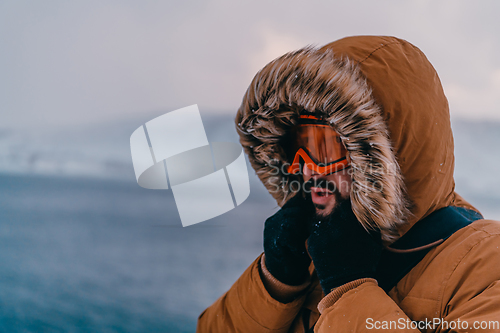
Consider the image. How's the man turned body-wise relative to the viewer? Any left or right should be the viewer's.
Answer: facing the viewer and to the left of the viewer

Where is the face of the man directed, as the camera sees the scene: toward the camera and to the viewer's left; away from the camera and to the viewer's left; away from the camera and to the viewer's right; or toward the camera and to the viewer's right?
toward the camera and to the viewer's left
